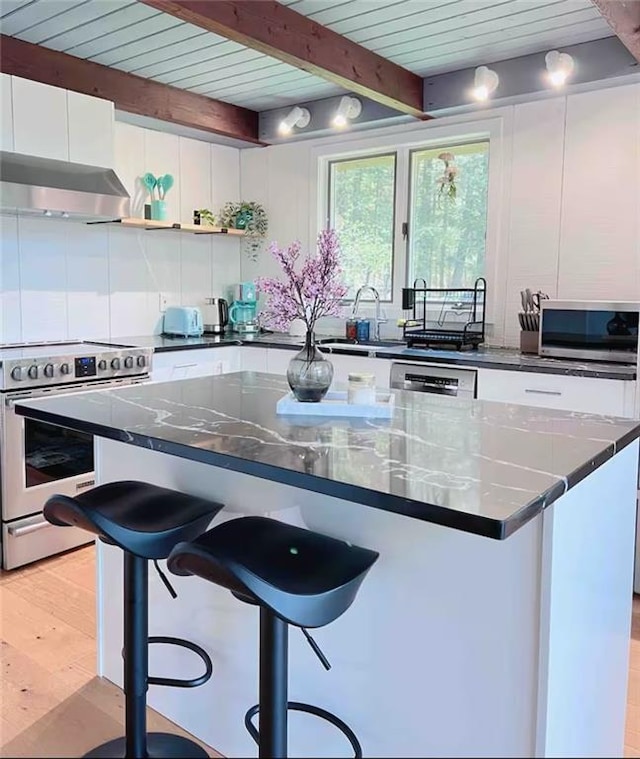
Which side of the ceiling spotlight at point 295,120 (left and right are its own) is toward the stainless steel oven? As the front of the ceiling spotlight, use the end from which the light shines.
front

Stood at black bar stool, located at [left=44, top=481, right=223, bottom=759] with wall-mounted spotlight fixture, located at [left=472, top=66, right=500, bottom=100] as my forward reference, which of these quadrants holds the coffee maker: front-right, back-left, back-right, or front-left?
front-left

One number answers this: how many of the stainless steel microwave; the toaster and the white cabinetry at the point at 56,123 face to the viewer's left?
0

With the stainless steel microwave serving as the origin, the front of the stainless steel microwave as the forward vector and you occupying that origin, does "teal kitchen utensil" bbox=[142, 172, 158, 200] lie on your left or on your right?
on your right

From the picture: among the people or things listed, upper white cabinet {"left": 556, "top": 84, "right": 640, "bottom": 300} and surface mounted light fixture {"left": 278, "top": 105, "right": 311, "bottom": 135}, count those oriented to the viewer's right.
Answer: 0

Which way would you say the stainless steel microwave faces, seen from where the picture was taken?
facing the viewer

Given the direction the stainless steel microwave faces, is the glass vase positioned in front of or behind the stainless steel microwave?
in front

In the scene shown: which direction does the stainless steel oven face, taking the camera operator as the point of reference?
facing the viewer and to the right of the viewer

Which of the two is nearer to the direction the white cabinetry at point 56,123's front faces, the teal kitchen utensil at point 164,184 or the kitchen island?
the kitchen island

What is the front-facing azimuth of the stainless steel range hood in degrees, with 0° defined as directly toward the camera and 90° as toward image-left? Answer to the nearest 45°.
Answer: approximately 315°

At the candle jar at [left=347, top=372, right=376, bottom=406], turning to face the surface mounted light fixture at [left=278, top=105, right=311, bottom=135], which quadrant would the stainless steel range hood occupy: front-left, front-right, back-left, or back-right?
front-left

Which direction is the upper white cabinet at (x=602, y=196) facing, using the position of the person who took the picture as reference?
facing the viewer and to the left of the viewer
